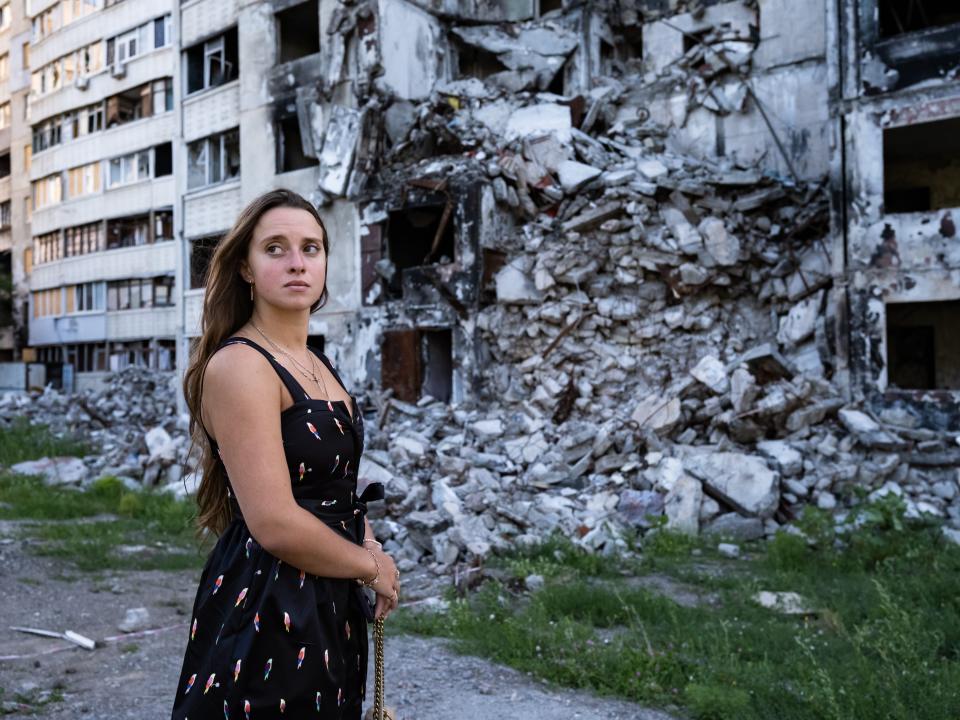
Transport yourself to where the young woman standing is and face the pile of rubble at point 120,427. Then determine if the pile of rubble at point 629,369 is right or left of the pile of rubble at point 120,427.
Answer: right

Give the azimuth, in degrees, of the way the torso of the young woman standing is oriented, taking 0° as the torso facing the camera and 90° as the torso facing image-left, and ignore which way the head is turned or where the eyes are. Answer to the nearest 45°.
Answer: approximately 315°

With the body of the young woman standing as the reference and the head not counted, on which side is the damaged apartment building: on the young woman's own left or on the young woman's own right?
on the young woman's own left

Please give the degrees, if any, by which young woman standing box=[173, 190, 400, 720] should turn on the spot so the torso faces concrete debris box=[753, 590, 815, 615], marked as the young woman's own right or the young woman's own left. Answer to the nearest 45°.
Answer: approximately 90° to the young woman's own left

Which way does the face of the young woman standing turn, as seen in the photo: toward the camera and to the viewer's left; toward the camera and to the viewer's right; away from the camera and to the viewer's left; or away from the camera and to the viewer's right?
toward the camera and to the viewer's right
